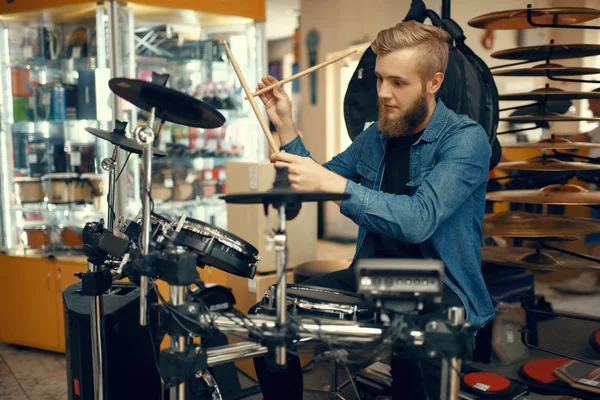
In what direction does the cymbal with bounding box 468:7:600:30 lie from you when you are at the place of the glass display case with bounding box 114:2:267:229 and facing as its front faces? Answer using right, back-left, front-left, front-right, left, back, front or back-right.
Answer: front-left

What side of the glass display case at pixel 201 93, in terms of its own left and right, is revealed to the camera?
front

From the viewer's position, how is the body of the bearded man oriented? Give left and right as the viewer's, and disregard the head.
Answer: facing the viewer and to the left of the viewer

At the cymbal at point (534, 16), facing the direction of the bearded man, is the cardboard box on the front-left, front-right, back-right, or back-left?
front-right

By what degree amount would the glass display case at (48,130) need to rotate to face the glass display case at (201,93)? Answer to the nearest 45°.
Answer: approximately 90° to its left

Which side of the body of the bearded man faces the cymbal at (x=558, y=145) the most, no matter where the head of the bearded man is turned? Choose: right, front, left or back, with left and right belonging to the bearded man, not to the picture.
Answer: back

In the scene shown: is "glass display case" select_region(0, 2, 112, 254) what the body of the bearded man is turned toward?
no

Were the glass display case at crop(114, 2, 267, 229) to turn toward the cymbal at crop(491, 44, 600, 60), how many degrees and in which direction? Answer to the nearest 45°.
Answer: approximately 45° to its left

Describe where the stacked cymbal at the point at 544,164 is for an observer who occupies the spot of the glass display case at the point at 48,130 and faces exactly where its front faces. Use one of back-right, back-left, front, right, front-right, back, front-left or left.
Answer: front-left

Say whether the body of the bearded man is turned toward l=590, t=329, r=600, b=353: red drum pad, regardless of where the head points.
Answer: no

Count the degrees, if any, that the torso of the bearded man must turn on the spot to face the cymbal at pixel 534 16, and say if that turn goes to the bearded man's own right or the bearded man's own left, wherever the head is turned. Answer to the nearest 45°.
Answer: approximately 180°

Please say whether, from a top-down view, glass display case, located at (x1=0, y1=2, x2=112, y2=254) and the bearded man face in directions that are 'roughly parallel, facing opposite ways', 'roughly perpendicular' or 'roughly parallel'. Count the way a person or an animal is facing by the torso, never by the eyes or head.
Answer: roughly perpendicular

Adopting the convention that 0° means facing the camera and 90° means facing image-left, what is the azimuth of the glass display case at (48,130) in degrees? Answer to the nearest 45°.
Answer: approximately 0°

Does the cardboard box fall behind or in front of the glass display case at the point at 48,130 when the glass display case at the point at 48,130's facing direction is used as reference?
in front

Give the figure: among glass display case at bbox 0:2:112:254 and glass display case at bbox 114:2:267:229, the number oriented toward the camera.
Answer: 2

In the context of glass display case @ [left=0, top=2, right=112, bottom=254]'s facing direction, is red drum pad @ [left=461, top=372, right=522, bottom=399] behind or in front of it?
in front

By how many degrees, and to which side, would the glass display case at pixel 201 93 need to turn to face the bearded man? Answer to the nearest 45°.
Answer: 0° — it already faces them

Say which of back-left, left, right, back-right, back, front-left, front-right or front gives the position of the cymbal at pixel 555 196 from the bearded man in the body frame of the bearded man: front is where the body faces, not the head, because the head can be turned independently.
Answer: back
